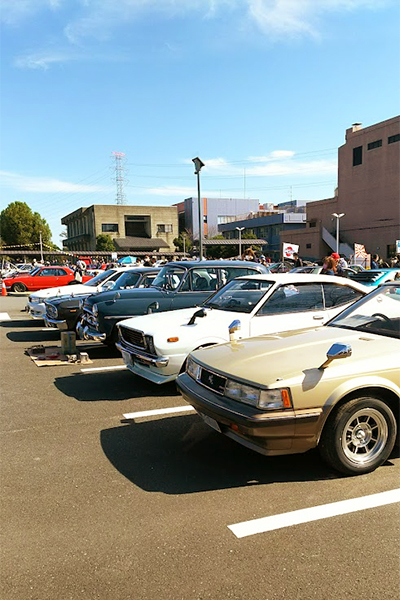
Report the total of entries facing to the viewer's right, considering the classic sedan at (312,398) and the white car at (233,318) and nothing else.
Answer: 0

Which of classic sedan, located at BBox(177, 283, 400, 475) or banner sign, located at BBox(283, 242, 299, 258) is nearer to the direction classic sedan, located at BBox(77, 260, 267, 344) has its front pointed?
the classic sedan

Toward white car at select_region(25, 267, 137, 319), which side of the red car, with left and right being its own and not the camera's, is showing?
left

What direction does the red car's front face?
to the viewer's left

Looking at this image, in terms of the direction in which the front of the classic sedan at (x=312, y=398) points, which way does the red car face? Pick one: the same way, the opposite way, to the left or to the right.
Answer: the same way

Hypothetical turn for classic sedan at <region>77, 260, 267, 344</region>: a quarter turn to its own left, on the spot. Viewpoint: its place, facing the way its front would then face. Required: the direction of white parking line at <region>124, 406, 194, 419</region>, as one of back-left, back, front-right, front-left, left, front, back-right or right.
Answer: front-right

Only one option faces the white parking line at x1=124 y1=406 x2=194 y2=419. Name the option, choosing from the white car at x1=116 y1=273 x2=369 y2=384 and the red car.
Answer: the white car

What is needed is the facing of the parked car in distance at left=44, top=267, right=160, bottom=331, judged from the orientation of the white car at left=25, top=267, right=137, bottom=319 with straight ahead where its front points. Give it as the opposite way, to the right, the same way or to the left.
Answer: the same way

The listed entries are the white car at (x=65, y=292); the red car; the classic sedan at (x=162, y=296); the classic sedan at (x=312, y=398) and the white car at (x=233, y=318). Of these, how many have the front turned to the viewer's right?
0

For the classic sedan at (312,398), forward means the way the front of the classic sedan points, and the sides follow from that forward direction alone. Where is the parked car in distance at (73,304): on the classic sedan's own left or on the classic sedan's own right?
on the classic sedan's own right

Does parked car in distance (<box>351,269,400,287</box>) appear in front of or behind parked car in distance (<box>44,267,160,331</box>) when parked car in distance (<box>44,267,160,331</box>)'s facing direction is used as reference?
behind

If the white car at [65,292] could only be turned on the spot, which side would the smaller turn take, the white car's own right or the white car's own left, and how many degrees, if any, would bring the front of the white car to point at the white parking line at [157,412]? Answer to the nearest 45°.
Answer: approximately 45° to the white car's own left

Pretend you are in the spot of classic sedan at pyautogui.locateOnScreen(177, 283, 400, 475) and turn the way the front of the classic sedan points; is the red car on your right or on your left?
on your right

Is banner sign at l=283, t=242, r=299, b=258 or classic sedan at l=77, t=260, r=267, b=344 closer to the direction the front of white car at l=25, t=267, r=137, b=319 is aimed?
the classic sedan
